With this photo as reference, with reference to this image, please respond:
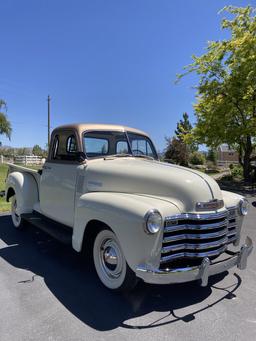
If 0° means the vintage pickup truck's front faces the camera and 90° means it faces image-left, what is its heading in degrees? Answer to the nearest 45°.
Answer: approximately 315°

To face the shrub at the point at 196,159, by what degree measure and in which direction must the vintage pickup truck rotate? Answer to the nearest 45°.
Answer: approximately 135° to its left

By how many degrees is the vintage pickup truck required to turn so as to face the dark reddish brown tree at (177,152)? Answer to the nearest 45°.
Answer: approximately 135° to its left

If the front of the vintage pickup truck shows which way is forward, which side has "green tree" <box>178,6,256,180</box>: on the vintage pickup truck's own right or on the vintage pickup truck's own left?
on the vintage pickup truck's own left
